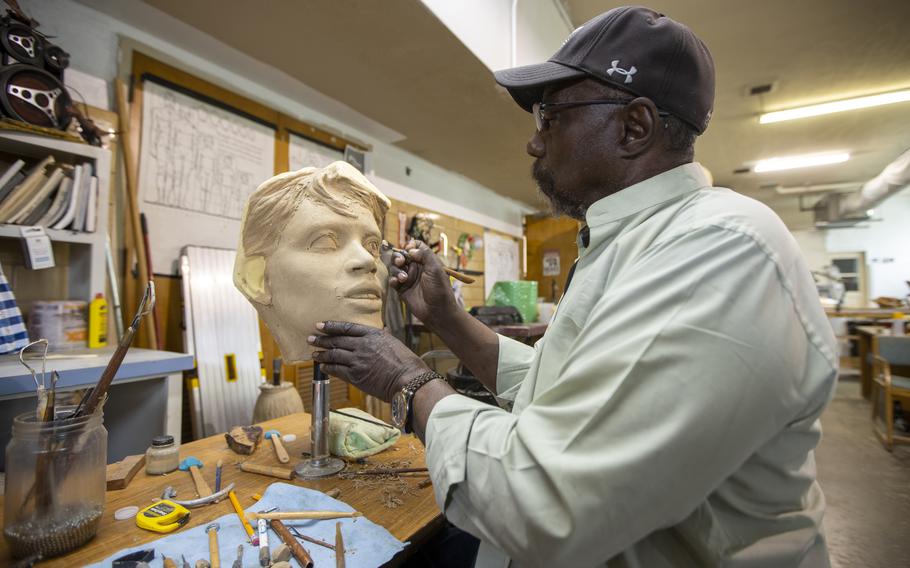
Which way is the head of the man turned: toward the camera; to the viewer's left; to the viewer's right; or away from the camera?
to the viewer's left

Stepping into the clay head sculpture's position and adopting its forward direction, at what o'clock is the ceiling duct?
The ceiling duct is roughly at 10 o'clock from the clay head sculpture.

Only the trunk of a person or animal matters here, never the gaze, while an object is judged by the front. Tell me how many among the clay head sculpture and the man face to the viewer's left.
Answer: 1

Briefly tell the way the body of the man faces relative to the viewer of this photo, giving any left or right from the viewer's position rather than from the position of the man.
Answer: facing to the left of the viewer

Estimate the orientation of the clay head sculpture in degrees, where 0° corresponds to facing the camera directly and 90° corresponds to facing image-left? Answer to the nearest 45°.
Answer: approximately 315°

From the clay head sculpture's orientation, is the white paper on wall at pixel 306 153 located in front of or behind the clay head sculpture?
behind

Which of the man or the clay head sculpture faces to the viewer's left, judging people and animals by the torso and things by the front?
the man

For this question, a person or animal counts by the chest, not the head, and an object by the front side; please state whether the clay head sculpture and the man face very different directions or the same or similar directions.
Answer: very different directions

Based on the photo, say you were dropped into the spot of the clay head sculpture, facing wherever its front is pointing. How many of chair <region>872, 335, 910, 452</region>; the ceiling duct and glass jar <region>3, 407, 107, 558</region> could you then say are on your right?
1
